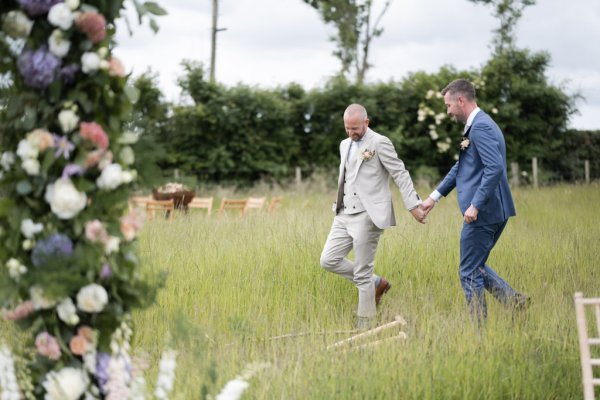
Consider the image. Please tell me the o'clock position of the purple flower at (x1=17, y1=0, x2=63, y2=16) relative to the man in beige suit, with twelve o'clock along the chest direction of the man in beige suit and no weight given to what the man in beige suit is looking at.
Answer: The purple flower is roughly at 11 o'clock from the man in beige suit.

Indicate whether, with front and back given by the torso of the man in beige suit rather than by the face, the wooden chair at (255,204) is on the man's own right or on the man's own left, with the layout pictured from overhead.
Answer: on the man's own right

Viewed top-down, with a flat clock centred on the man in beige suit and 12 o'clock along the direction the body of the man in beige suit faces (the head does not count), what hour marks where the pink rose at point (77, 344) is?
The pink rose is roughly at 11 o'clock from the man in beige suit.

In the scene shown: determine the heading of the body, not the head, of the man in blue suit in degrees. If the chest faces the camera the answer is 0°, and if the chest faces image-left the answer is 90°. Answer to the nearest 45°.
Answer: approximately 90°

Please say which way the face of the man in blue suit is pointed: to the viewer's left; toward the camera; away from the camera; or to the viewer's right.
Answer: to the viewer's left

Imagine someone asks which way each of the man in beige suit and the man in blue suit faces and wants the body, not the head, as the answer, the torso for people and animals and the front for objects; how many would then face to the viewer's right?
0

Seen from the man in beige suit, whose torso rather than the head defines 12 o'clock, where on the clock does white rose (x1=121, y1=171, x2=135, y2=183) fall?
The white rose is roughly at 11 o'clock from the man in beige suit.

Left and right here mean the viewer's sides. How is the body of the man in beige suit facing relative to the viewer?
facing the viewer and to the left of the viewer

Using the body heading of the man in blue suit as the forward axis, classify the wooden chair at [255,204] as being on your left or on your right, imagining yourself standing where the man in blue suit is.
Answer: on your right

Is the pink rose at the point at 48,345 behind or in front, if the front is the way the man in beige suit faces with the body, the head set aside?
in front

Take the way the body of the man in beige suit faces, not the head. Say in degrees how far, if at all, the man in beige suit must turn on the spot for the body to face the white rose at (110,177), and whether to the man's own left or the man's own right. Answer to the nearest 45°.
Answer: approximately 45° to the man's own left

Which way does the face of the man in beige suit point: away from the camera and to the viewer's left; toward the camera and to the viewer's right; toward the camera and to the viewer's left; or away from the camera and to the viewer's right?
toward the camera and to the viewer's left

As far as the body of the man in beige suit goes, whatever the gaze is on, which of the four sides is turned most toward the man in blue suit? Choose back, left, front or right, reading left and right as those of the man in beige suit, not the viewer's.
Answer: left
